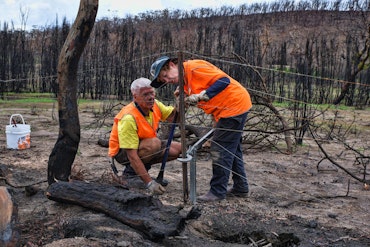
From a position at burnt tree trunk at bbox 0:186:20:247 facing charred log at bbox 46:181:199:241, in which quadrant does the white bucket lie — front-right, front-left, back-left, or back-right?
front-left

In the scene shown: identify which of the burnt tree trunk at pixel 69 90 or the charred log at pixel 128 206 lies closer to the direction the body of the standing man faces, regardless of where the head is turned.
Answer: the burnt tree trunk

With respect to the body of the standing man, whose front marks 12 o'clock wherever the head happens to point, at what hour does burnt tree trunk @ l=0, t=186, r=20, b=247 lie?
The burnt tree trunk is roughly at 10 o'clock from the standing man.

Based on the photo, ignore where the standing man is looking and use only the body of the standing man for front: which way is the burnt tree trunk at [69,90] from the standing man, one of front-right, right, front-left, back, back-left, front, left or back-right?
front

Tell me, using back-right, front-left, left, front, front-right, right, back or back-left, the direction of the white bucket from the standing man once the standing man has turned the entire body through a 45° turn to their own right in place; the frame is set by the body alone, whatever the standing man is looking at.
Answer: front

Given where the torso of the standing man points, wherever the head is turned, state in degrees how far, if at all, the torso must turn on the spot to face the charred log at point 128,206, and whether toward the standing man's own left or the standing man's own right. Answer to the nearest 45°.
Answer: approximately 45° to the standing man's own left

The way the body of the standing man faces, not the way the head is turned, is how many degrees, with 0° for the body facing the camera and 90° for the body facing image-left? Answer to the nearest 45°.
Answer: approximately 90°
